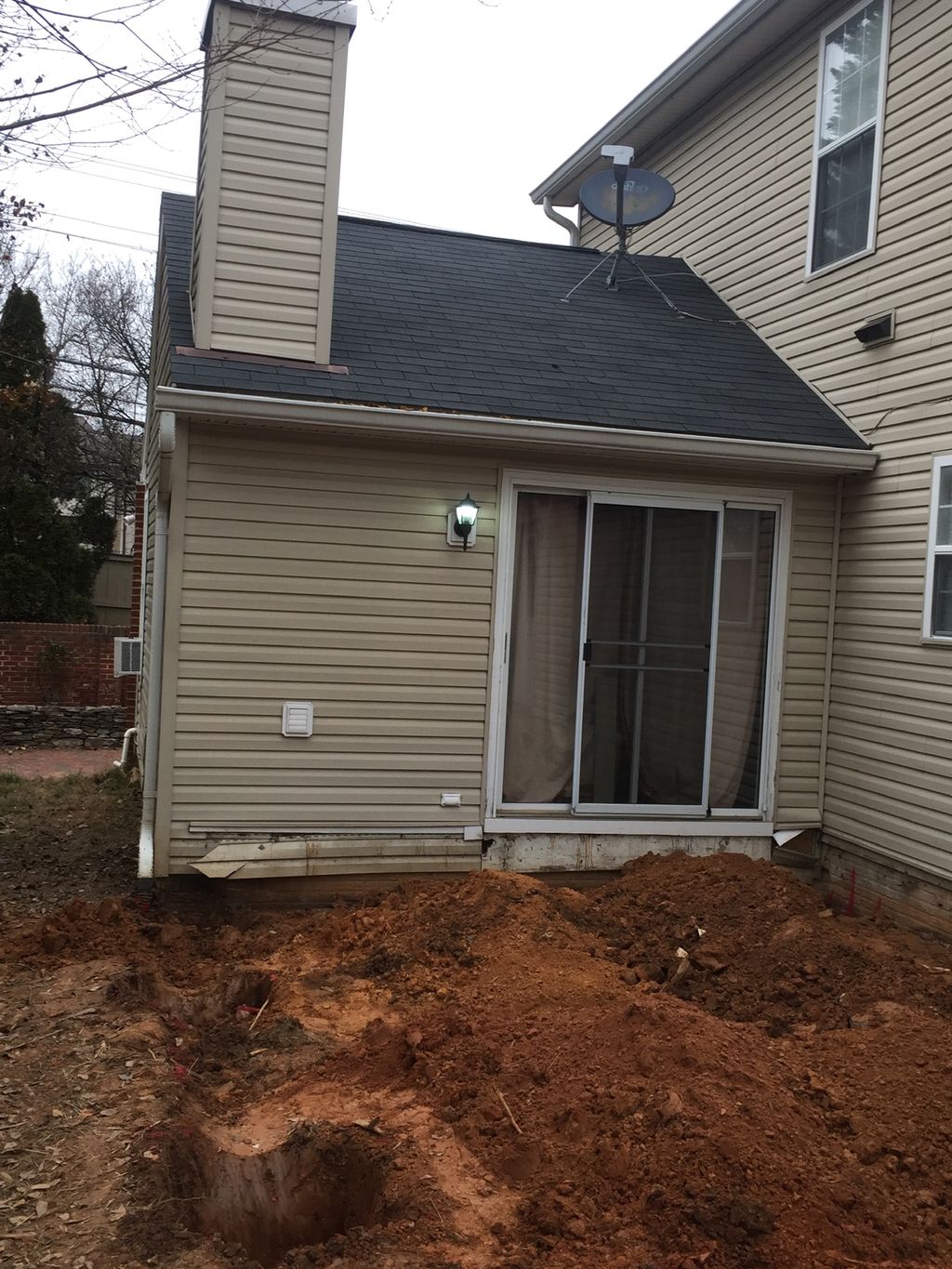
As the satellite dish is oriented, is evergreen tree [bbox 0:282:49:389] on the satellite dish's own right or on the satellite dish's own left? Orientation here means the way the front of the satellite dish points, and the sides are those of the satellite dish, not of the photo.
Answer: on the satellite dish's own right

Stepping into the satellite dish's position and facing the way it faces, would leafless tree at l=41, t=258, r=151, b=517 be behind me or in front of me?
behind

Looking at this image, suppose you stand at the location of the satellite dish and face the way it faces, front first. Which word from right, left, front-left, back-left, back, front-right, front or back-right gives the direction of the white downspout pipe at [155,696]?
front-right

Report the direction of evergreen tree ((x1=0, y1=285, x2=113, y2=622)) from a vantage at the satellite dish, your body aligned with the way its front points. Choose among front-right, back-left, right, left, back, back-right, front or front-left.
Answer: back-right

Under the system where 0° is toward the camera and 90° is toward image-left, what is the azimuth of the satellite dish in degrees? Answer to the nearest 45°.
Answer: approximately 0°

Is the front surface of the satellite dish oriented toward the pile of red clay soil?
yes

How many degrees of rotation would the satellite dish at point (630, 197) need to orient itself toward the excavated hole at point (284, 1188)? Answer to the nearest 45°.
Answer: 0° — it already faces it
